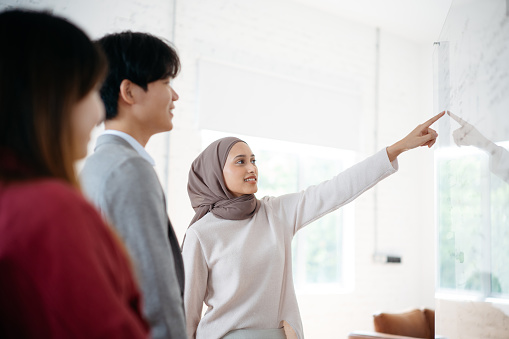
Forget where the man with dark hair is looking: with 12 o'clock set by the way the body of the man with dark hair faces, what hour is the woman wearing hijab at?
The woman wearing hijab is roughly at 10 o'clock from the man with dark hair.

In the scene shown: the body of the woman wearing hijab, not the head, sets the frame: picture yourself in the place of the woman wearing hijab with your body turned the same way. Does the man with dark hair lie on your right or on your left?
on your right

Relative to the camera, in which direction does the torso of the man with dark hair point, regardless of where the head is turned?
to the viewer's right

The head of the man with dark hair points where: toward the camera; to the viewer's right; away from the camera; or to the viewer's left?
to the viewer's right

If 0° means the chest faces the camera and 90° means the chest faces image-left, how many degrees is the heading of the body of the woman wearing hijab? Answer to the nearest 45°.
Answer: approximately 315°

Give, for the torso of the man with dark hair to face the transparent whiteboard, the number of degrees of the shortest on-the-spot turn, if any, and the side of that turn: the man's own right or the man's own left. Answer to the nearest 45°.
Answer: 0° — they already face it

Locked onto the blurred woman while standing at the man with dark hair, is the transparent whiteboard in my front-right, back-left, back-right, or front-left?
back-left
